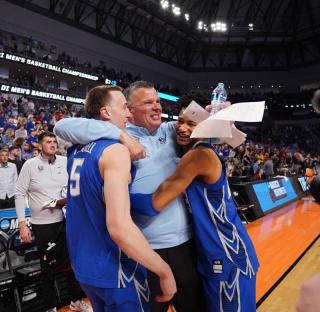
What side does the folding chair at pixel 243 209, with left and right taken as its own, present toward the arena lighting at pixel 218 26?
left

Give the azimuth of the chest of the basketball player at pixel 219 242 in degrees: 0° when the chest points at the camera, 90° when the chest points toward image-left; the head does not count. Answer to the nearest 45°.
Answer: approximately 90°

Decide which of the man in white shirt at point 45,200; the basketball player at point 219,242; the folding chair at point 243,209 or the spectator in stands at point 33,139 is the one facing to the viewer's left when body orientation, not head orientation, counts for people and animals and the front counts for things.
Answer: the basketball player

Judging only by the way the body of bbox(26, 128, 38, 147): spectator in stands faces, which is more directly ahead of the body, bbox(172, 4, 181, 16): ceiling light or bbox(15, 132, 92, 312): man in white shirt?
the man in white shirt

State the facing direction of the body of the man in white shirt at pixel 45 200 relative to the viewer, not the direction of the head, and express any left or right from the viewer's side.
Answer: facing the viewer and to the right of the viewer

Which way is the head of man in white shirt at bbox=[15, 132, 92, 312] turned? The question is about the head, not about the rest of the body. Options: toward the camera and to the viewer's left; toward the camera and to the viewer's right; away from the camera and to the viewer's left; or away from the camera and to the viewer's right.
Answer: toward the camera and to the viewer's right

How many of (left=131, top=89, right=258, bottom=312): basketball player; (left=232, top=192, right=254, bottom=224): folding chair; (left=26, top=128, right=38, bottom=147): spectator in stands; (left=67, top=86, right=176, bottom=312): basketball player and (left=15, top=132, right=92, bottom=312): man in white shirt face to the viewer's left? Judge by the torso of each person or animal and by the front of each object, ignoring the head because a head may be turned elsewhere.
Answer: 1

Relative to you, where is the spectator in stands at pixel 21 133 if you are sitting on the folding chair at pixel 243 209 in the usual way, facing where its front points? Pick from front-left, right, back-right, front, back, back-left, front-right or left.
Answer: back

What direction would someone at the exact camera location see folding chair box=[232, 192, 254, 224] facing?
facing to the right of the viewer
